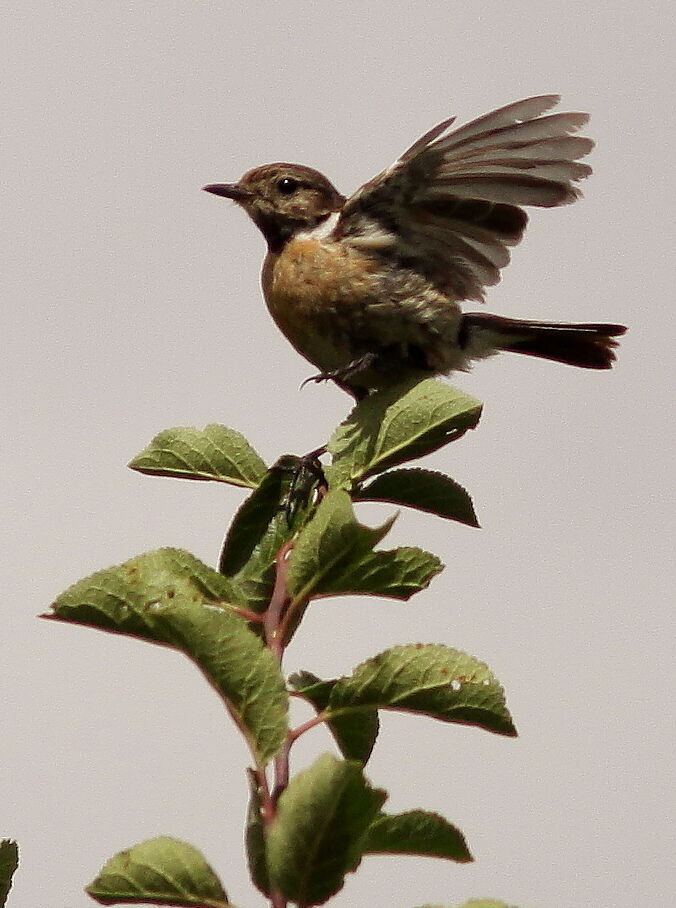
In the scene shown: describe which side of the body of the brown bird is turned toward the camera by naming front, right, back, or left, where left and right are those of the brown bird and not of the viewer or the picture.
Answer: left

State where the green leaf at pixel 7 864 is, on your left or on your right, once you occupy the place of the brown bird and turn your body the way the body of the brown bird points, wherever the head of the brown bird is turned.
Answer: on your left

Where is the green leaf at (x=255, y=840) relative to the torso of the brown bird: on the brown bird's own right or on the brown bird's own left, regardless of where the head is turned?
on the brown bird's own left

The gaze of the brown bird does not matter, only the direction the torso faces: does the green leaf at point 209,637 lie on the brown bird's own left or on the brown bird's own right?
on the brown bird's own left
